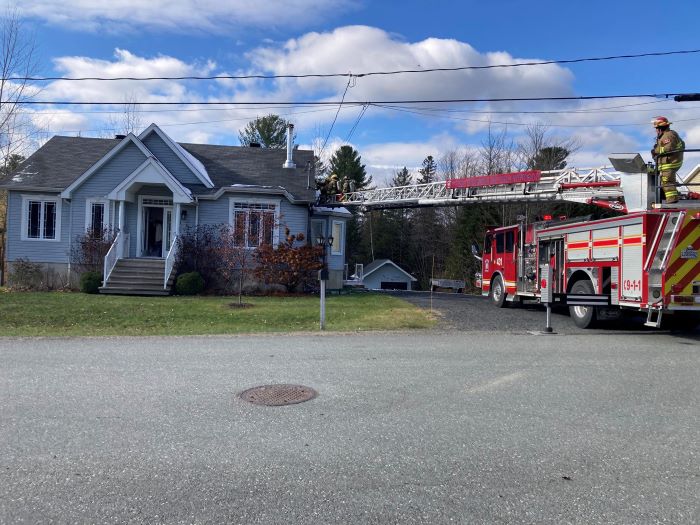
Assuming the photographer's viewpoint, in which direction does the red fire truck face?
facing away from the viewer and to the left of the viewer

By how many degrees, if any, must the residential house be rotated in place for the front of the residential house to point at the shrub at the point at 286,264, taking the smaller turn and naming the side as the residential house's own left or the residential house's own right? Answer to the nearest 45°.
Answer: approximately 90° to the residential house's own left

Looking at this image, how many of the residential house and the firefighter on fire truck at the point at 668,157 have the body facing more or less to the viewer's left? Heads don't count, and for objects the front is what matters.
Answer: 1

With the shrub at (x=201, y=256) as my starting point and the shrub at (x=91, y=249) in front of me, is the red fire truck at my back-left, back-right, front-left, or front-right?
back-left

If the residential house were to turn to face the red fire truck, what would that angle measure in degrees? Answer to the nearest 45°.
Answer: approximately 45° to its left

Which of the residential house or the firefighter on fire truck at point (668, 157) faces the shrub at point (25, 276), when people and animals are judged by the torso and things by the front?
the firefighter on fire truck

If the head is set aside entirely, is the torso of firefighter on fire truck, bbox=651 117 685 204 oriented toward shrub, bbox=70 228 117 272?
yes

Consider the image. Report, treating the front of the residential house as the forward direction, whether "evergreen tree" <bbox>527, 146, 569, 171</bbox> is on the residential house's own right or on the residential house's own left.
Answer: on the residential house's own left

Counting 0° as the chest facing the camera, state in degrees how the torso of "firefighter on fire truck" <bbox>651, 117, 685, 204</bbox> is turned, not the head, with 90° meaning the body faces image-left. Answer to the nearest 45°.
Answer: approximately 90°

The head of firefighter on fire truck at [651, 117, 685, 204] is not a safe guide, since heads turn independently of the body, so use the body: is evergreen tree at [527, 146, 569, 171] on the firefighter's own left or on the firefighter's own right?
on the firefighter's own right

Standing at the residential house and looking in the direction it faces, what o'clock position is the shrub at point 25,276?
The shrub is roughly at 3 o'clock from the residential house.
